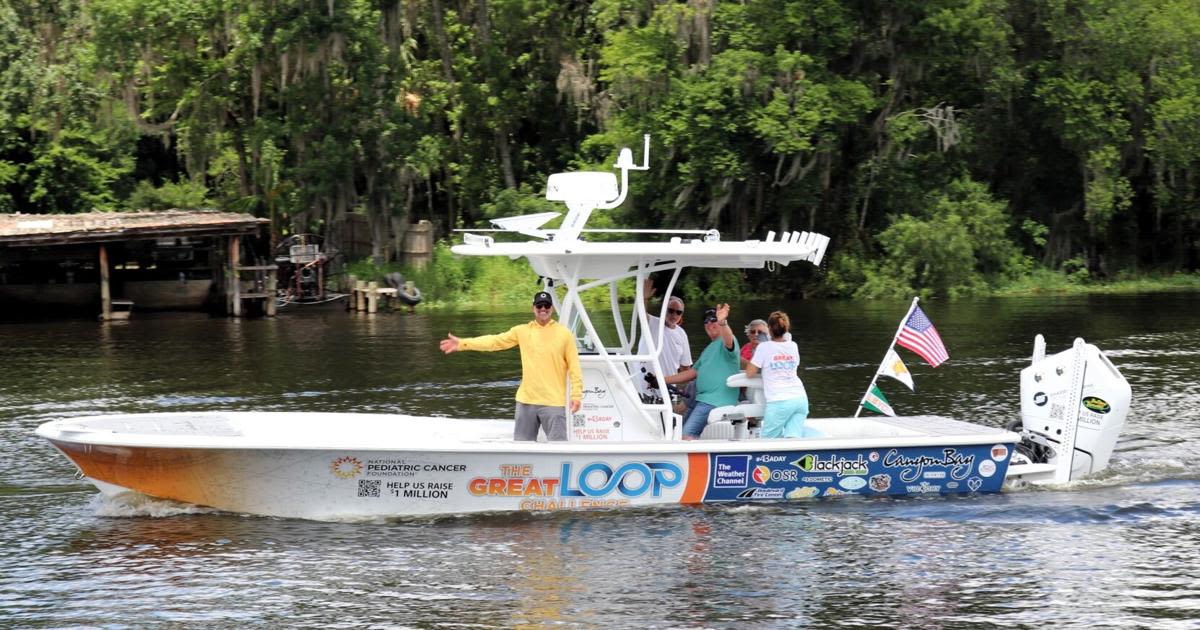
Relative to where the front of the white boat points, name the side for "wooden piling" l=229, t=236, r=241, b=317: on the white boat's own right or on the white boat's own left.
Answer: on the white boat's own right

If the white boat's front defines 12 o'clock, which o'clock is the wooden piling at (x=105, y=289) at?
The wooden piling is roughly at 2 o'clock from the white boat.

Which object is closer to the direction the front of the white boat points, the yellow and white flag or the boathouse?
the boathouse

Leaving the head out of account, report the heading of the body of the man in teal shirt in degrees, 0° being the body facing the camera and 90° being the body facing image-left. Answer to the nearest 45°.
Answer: approximately 45°

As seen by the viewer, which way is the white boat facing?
to the viewer's left

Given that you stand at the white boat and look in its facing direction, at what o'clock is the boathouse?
The boathouse is roughly at 2 o'clock from the white boat.

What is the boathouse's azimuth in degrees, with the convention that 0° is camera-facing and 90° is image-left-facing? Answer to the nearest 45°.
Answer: approximately 0°

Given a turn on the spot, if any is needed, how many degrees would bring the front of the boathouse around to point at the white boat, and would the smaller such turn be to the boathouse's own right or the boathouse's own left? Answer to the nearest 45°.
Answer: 0° — it already faces it
